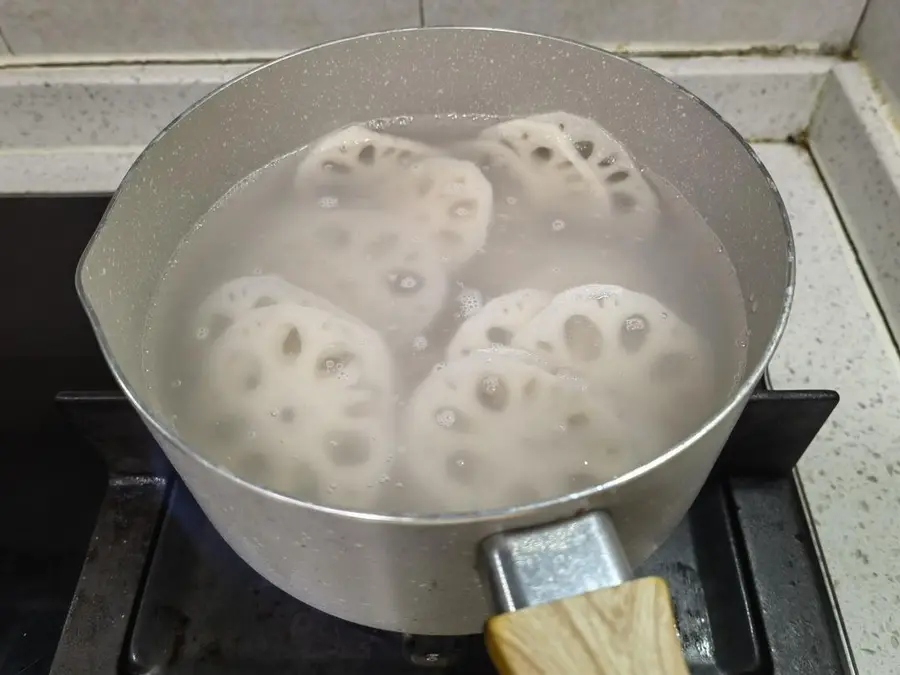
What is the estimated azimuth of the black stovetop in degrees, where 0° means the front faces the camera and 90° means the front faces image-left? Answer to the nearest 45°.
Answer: approximately 0°
